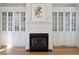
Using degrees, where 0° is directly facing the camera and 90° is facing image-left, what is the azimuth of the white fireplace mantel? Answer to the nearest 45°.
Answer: approximately 0°

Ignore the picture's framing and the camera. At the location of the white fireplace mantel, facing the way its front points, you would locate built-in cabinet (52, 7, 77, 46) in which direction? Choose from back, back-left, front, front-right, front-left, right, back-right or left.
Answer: back-left

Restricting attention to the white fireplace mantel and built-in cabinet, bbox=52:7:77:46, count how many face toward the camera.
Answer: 2

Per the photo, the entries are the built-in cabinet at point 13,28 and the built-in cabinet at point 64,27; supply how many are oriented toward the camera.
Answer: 2

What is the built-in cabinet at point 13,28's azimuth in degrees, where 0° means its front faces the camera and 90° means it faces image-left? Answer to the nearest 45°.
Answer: approximately 0°

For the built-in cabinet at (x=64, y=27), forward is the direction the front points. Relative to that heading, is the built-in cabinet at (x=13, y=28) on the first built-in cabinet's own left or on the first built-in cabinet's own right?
on the first built-in cabinet's own right
